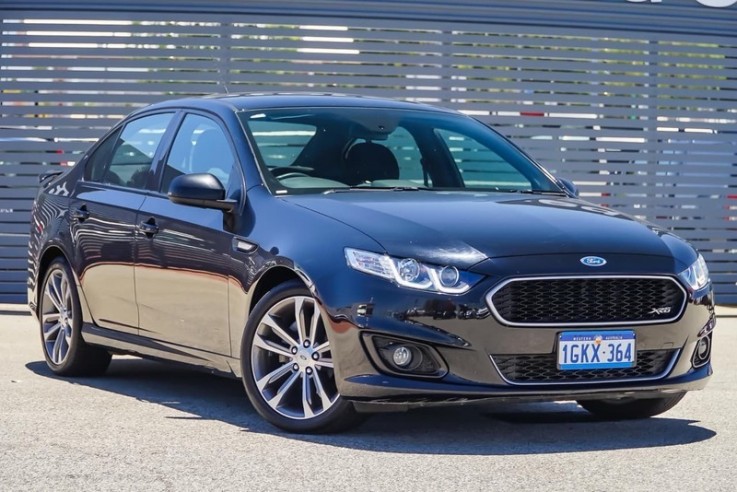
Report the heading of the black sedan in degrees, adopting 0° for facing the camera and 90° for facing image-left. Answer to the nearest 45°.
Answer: approximately 315°

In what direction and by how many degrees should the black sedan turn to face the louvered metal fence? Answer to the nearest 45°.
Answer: approximately 135° to its left
